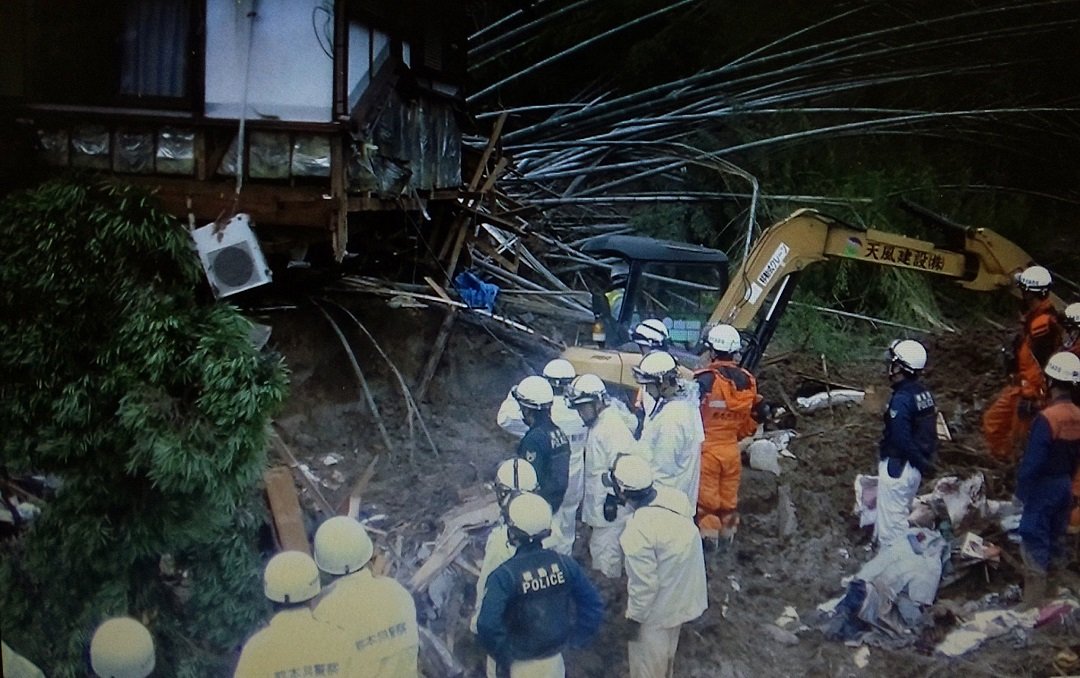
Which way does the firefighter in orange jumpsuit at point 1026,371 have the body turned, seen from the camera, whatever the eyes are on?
to the viewer's left

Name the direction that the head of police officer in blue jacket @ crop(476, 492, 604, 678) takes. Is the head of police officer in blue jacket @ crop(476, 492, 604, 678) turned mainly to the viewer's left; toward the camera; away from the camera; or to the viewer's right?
away from the camera

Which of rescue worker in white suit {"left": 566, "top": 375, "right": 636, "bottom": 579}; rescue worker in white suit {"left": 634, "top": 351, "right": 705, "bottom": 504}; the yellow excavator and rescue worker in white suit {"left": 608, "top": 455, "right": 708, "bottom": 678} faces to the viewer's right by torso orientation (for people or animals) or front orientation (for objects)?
the yellow excavator

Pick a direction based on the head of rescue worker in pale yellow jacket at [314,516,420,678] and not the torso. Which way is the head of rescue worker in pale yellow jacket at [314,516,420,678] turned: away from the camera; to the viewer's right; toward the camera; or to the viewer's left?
away from the camera

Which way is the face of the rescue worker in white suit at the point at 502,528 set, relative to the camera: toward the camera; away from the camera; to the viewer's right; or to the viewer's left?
away from the camera

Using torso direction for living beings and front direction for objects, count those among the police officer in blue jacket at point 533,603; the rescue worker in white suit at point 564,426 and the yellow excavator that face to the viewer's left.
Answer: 0

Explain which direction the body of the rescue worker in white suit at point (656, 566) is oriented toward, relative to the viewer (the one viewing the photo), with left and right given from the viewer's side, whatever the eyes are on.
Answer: facing away from the viewer and to the left of the viewer

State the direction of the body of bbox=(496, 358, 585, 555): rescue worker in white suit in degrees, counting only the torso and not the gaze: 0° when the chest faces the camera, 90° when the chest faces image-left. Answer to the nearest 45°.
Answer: approximately 180°

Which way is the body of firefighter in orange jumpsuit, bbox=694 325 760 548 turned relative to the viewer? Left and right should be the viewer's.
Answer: facing away from the viewer

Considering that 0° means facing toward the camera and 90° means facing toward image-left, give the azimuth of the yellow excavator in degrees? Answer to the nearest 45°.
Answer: approximately 270°

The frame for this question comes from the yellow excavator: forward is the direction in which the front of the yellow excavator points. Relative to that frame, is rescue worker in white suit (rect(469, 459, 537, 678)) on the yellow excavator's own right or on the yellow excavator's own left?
on the yellow excavator's own right
